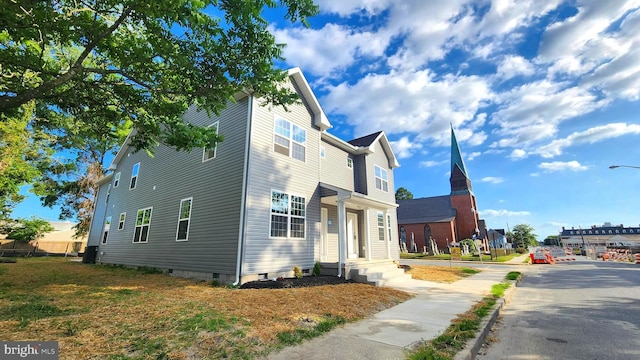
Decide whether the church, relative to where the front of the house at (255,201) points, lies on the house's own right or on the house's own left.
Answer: on the house's own left

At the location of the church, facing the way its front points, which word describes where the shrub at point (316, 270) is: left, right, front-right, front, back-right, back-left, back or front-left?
right

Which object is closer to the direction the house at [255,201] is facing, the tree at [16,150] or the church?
the church

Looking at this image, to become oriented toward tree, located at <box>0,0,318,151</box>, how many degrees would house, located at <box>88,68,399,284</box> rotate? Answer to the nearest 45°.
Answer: approximately 90° to its right

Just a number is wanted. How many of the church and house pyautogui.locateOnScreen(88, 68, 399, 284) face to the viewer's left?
0

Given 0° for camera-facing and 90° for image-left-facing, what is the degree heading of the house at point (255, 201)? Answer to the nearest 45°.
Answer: approximately 315°

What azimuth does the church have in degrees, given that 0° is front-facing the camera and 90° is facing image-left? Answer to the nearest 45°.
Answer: approximately 270°

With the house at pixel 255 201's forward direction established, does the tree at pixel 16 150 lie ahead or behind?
behind

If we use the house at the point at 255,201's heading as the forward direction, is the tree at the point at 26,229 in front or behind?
behind
